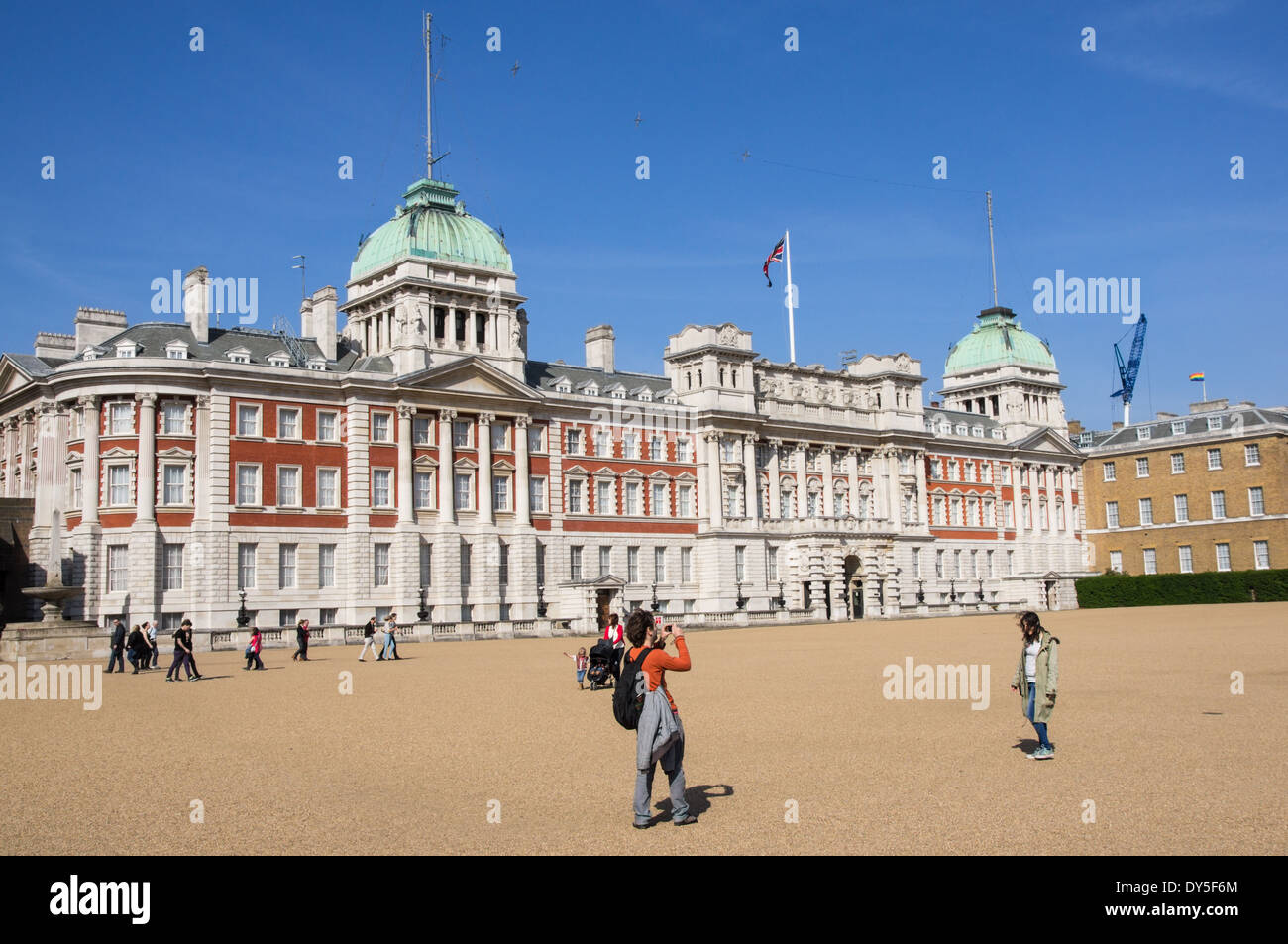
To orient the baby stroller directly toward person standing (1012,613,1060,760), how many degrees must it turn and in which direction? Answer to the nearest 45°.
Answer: approximately 90° to its left

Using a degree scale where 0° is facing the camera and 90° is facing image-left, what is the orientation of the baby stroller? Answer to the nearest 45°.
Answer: approximately 45°

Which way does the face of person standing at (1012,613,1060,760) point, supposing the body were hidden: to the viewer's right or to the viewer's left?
to the viewer's left

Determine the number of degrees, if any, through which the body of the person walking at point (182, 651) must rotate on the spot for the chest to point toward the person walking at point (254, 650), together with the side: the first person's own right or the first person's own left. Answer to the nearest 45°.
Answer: approximately 45° to the first person's own left

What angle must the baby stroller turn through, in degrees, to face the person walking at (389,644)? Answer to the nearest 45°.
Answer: approximately 90° to its right
